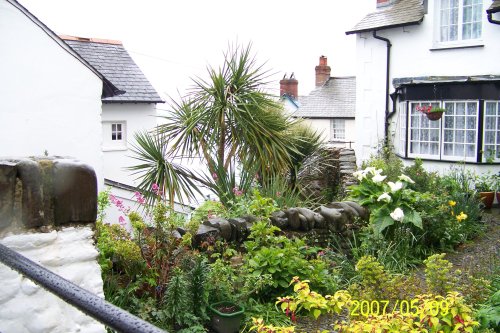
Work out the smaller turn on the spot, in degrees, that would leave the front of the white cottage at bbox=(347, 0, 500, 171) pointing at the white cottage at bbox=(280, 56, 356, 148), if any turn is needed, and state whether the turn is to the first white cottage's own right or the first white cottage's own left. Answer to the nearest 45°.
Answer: approximately 180°

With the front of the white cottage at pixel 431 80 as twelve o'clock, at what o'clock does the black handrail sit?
The black handrail is roughly at 12 o'clock from the white cottage.

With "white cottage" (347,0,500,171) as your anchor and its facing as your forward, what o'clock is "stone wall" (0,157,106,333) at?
The stone wall is roughly at 12 o'clock from the white cottage.

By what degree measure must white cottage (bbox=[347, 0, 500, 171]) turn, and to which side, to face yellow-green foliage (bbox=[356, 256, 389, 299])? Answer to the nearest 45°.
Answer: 0° — it already faces it

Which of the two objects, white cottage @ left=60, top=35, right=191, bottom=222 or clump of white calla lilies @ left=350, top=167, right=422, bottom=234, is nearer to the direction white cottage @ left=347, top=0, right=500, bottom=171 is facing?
the clump of white calla lilies

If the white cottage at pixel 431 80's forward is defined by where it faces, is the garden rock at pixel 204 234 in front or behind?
in front

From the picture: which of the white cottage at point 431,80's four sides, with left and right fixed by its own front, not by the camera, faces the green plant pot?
front

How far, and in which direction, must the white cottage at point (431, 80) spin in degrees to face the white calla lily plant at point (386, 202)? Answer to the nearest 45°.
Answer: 0° — it already faces it

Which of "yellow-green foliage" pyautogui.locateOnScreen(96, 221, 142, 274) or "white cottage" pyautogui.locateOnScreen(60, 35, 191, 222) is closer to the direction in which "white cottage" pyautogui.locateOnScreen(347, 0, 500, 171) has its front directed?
the yellow-green foliage

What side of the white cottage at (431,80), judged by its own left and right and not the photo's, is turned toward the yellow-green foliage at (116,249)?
front

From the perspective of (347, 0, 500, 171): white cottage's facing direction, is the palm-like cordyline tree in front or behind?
in front

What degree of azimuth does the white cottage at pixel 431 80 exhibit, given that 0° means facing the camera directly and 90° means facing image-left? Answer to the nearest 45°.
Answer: approximately 0°

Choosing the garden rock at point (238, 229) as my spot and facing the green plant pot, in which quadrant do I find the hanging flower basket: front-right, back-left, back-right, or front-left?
back-left
